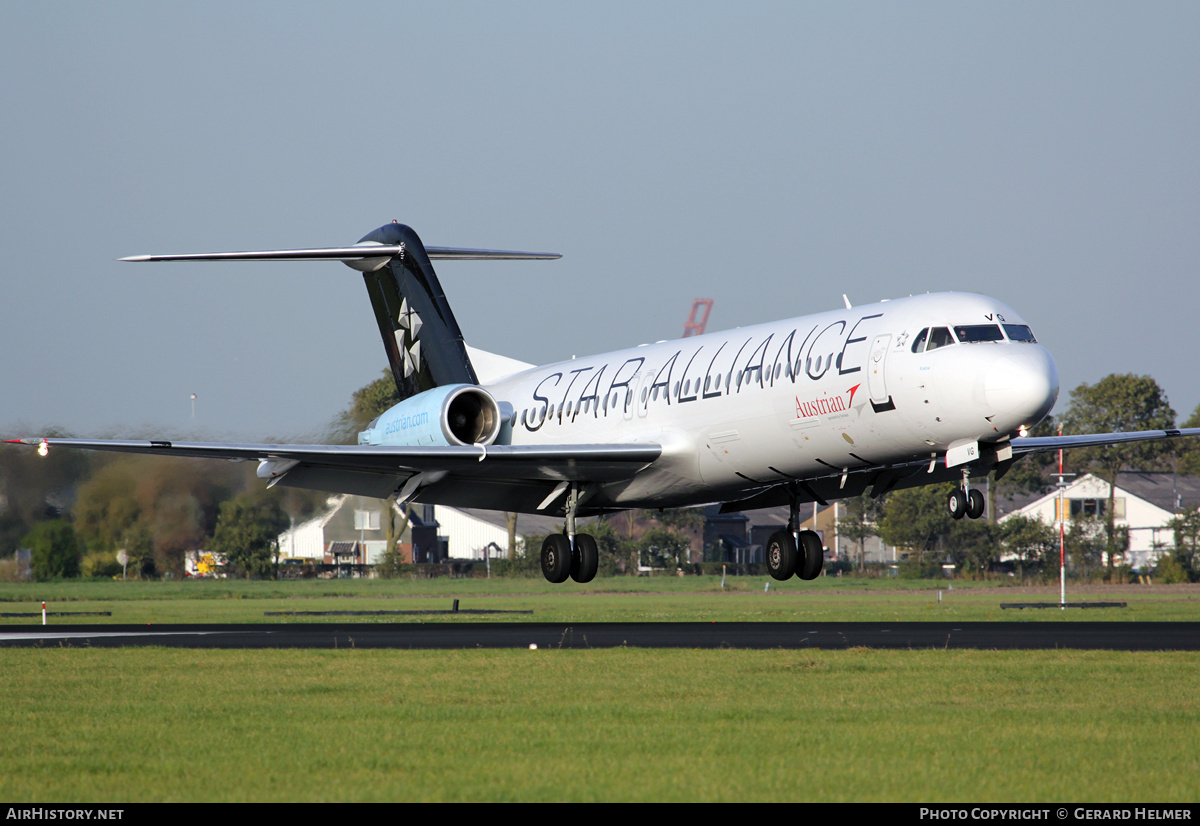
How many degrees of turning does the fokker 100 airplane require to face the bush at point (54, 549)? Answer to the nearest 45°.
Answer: approximately 180°

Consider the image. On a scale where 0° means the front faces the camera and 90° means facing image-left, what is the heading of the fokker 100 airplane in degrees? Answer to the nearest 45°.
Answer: approximately 315°
